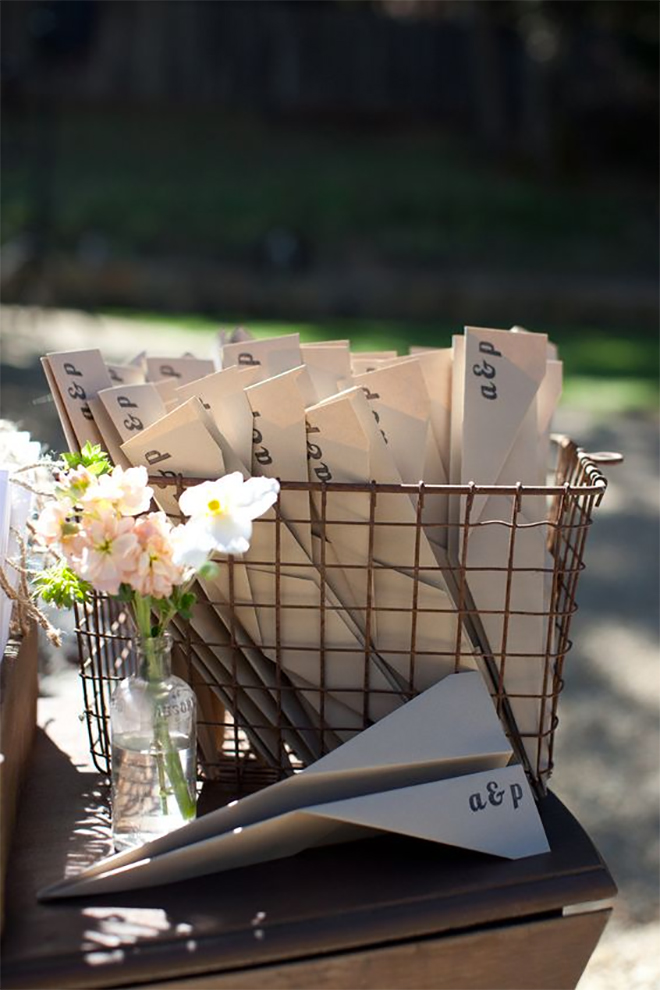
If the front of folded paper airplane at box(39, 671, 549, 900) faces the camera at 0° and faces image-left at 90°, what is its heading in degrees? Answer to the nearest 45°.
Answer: approximately 45°

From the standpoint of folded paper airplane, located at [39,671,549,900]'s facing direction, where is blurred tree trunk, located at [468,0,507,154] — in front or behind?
behind
